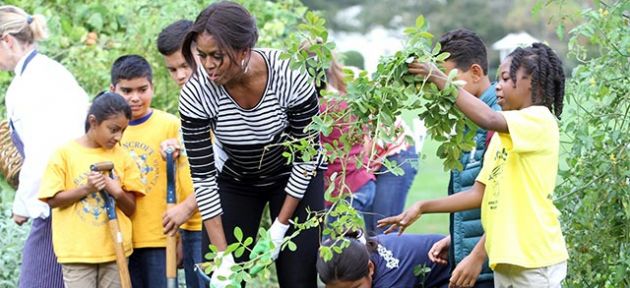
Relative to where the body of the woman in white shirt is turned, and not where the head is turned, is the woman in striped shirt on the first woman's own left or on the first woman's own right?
on the first woman's own left

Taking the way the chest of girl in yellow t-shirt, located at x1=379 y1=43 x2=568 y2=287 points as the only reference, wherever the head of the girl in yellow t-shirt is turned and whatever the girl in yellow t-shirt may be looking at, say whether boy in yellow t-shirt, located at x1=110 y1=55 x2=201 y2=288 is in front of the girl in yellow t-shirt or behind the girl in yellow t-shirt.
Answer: in front

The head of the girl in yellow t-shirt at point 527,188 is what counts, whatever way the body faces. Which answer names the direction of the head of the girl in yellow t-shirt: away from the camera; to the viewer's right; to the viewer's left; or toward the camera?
to the viewer's left

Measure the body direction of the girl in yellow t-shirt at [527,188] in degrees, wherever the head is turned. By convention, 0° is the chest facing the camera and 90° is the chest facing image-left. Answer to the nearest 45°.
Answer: approximately 90°
